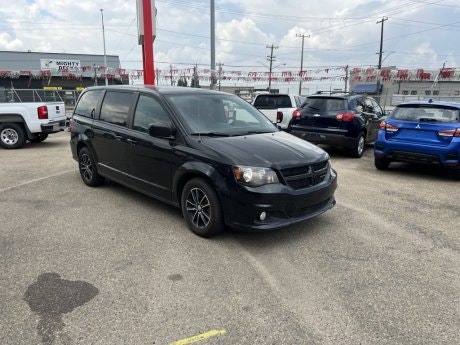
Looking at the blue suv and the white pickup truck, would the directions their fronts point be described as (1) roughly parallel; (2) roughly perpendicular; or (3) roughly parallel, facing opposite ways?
roughly perpendicular

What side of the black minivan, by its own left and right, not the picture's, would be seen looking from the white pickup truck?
back

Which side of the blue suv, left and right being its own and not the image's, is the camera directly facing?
back

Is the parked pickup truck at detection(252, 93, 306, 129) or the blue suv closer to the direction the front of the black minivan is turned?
the blue suv

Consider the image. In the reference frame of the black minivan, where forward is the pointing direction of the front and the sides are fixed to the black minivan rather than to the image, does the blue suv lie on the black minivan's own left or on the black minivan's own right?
on the black minivan's own left

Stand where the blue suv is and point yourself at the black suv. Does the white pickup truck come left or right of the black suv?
left

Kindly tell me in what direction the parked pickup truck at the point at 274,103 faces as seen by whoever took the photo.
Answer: facing away from the viewer and to the right of the viewer

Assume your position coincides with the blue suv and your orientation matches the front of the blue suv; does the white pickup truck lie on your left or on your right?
on your left

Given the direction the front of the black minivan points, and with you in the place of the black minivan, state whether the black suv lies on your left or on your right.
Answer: on your left

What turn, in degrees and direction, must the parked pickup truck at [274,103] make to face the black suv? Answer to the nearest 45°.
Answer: approximately 90° to its right

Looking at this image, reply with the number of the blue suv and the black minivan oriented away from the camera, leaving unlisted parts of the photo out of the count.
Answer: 1

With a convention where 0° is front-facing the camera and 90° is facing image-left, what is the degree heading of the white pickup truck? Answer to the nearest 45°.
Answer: approximately 135°

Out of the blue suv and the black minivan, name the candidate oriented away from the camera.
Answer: the blue suv

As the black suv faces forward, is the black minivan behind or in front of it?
behind

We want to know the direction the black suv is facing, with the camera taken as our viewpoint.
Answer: facing away from the viewer and to the right of the viewer

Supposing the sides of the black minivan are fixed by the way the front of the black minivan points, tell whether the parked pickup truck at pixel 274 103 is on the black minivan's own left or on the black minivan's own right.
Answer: on the black minivan's own left
